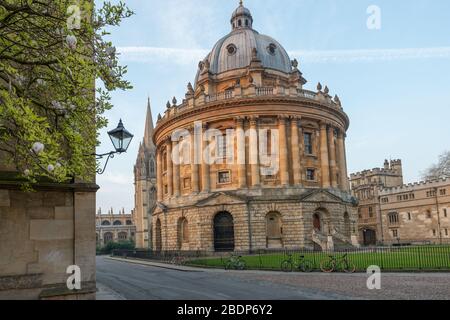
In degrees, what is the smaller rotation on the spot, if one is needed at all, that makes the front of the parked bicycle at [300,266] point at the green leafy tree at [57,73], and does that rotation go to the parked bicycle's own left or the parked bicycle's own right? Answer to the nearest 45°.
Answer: approximately 90° to the parked bicycle's own left

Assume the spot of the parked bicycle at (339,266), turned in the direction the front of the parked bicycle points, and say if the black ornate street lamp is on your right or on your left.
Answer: on your right

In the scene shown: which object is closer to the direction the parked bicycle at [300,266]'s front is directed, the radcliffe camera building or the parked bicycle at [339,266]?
the radcliffe camera building

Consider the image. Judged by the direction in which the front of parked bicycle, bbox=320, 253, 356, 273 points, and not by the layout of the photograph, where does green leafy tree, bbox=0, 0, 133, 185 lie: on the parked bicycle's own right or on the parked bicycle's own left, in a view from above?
on the parked bicycle's own right

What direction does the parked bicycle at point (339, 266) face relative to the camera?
to the viewer's right
